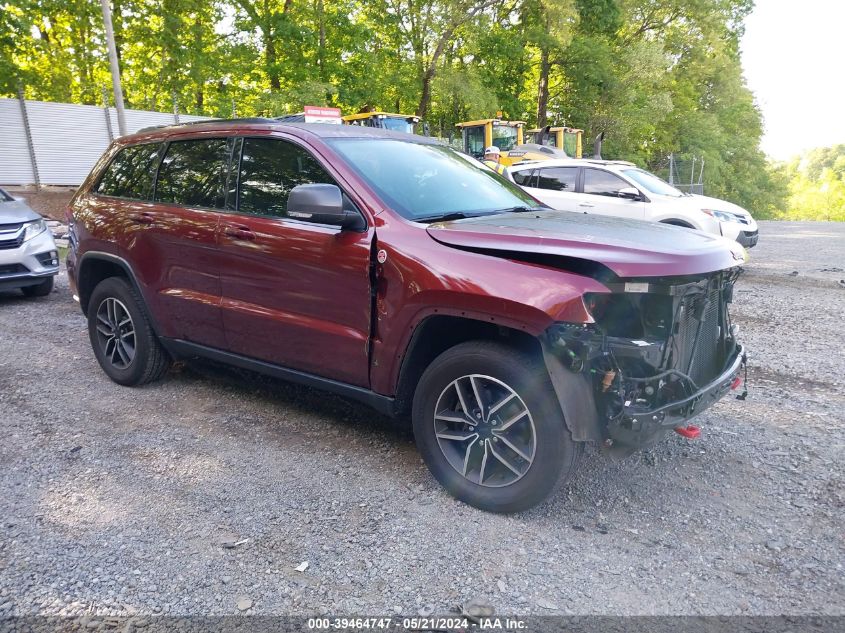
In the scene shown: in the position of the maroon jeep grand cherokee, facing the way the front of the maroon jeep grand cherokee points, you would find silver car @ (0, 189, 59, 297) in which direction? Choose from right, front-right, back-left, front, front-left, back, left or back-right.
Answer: back

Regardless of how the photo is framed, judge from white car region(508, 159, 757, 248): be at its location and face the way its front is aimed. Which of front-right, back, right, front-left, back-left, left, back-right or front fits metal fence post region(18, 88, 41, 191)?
back-right

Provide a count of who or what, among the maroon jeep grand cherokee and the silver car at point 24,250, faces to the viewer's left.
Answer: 0

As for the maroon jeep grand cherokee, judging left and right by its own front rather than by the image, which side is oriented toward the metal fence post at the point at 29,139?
back

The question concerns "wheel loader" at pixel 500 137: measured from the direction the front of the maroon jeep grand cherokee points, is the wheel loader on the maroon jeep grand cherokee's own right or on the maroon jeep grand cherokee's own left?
on the maroon jeep grand cherokee's own left

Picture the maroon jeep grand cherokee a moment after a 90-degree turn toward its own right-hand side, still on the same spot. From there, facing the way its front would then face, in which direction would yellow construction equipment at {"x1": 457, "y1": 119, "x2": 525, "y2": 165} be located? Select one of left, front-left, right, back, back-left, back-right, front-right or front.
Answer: back-right

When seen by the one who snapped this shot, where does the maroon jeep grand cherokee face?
facing the viewer and to the right of the viewer

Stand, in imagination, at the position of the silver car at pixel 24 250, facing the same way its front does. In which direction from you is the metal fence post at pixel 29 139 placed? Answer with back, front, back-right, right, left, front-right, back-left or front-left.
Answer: back-left

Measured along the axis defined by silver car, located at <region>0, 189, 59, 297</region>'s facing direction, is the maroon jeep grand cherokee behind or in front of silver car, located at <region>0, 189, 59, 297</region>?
in front

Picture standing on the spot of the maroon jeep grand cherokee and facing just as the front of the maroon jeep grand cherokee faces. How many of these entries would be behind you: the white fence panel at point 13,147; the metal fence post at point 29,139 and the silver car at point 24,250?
3

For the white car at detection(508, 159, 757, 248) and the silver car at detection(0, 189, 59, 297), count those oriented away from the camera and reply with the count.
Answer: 0

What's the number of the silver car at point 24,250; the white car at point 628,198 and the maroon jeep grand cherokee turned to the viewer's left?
0

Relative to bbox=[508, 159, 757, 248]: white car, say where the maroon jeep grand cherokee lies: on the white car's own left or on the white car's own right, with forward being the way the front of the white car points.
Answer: on the white car's own right
